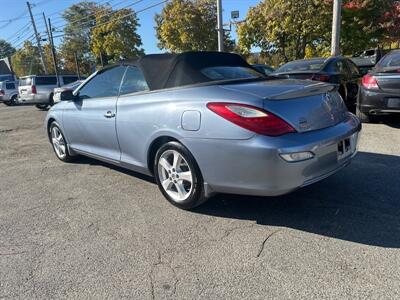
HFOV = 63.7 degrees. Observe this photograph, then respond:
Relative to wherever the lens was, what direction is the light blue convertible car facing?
facing away from the viewer and to the left of the viewer

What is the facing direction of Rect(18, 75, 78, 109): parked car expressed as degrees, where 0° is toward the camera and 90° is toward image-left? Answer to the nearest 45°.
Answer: approximately 225°

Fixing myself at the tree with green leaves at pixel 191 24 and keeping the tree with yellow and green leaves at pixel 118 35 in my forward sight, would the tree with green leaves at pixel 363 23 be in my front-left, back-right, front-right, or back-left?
back-left

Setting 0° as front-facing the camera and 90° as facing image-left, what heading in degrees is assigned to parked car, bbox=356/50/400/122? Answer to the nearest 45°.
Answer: approximately 180°

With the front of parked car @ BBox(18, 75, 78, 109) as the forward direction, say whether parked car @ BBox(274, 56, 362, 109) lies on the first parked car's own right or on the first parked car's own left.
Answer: on the first parked car's own right

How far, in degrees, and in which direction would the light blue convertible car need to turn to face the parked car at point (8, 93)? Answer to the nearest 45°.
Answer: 0° — it already faces it

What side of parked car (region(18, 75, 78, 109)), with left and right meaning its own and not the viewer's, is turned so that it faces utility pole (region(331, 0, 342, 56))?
right

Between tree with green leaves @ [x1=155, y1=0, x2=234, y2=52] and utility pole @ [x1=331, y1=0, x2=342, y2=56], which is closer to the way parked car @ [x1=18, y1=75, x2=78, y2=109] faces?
the tree with green leaves

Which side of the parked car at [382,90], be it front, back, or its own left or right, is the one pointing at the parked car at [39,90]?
left

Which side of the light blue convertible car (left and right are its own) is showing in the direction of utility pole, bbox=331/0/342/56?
right
